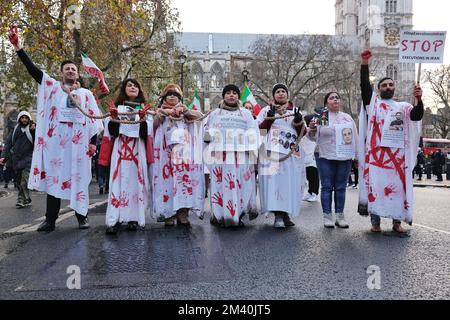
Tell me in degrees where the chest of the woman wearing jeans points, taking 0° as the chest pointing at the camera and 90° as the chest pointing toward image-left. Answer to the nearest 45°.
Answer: approximately 0°

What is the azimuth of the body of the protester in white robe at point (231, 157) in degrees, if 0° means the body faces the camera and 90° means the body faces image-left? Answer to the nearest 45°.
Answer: approximately 0°

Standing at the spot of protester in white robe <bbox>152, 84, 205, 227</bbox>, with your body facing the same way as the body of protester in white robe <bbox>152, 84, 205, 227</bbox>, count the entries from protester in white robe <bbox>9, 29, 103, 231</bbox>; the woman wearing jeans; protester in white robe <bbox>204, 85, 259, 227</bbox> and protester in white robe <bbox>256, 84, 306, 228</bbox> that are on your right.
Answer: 1

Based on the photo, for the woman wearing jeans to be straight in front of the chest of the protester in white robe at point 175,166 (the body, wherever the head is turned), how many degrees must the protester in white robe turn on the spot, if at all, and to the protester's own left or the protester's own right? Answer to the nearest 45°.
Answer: approximately 90° to the protester's own left

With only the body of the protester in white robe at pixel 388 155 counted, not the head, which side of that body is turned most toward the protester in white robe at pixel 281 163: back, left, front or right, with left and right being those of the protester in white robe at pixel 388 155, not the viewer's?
right
